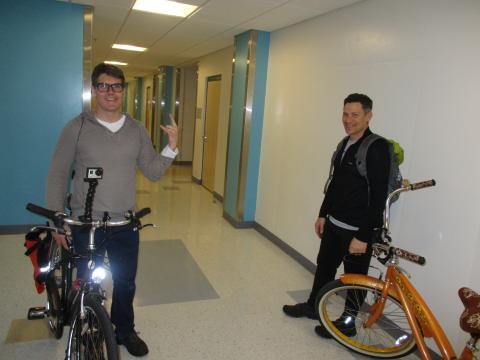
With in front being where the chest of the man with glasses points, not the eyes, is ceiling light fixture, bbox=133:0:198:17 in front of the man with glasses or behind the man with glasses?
behind

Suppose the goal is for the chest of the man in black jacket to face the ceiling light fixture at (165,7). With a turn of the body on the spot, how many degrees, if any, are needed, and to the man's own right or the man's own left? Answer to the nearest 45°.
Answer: approximately 90° to the man's own right

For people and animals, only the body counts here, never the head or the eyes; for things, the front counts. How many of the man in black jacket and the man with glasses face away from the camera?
0

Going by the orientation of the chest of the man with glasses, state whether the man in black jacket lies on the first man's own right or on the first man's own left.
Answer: on the first man's own left

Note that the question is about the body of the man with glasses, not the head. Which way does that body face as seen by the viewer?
toward the camera

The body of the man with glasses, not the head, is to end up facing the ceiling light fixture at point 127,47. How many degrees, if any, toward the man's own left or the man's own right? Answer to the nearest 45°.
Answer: approximately 180°

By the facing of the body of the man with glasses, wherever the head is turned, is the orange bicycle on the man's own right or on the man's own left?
on the man's own left

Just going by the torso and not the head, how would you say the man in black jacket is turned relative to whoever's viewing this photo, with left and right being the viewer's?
facing the viewer and to the left of the viewer
